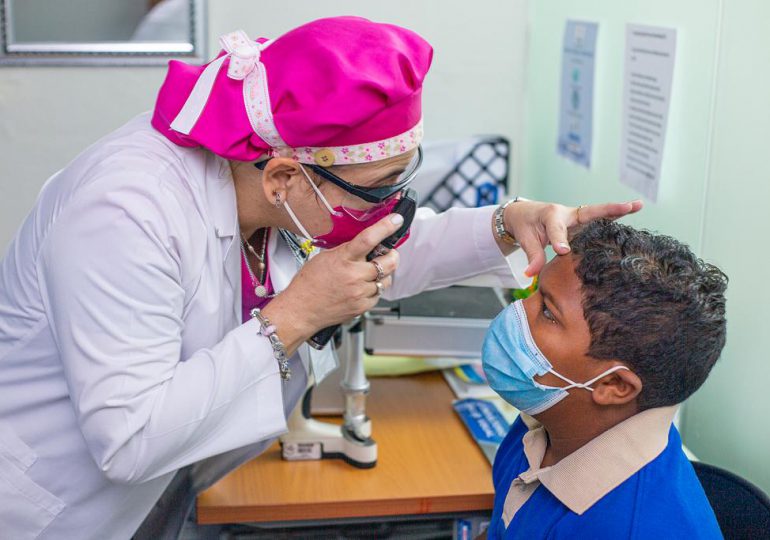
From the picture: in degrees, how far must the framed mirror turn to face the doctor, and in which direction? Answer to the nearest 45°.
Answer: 0° — it already faces them

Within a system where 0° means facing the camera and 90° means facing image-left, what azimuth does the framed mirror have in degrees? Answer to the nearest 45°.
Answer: approximately 0°

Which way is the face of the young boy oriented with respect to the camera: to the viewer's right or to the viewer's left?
to the viewer's left

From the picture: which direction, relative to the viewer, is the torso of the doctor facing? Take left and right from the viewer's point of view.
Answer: facing to the right of the viewer

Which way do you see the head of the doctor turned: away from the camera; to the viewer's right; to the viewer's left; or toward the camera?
to the viewer's right

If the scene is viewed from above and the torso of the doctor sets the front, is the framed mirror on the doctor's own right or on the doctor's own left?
on the doctor's own left

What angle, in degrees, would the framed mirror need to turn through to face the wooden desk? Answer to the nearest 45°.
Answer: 0° — it already faces it

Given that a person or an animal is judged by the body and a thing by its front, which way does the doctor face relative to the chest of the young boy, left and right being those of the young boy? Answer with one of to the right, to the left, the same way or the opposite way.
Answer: the opposite way

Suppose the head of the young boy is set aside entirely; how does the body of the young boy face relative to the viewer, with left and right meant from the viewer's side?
facing to the left of the viewer
